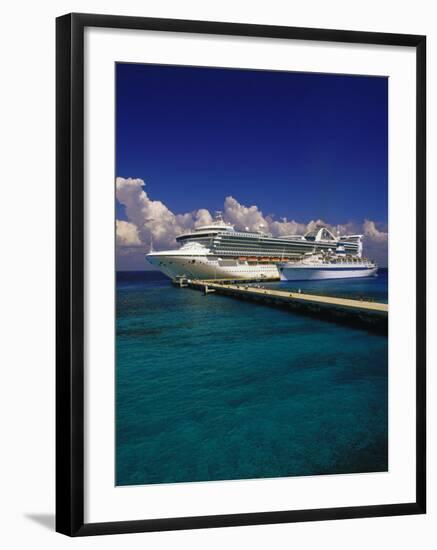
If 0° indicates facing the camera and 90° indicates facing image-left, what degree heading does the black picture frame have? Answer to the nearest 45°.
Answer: approximately 315°
